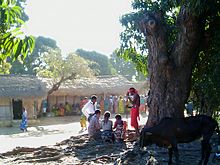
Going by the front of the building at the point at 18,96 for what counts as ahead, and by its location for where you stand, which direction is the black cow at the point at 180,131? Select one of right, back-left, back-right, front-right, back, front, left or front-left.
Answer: front

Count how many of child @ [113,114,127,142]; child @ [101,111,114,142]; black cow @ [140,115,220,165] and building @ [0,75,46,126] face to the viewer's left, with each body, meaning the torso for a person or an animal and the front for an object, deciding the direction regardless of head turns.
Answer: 1

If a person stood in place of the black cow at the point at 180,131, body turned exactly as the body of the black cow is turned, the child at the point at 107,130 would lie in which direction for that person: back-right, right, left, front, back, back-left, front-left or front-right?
front-right

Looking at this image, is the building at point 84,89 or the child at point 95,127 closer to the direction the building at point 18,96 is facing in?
the child

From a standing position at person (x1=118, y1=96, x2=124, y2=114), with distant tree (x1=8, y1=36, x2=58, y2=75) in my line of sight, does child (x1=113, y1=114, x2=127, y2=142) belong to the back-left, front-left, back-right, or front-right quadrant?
back-left

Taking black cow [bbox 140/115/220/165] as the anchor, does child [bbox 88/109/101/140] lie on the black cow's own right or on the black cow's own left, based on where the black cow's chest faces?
on the black cow's own right

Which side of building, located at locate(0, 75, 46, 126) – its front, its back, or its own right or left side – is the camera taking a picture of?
front
